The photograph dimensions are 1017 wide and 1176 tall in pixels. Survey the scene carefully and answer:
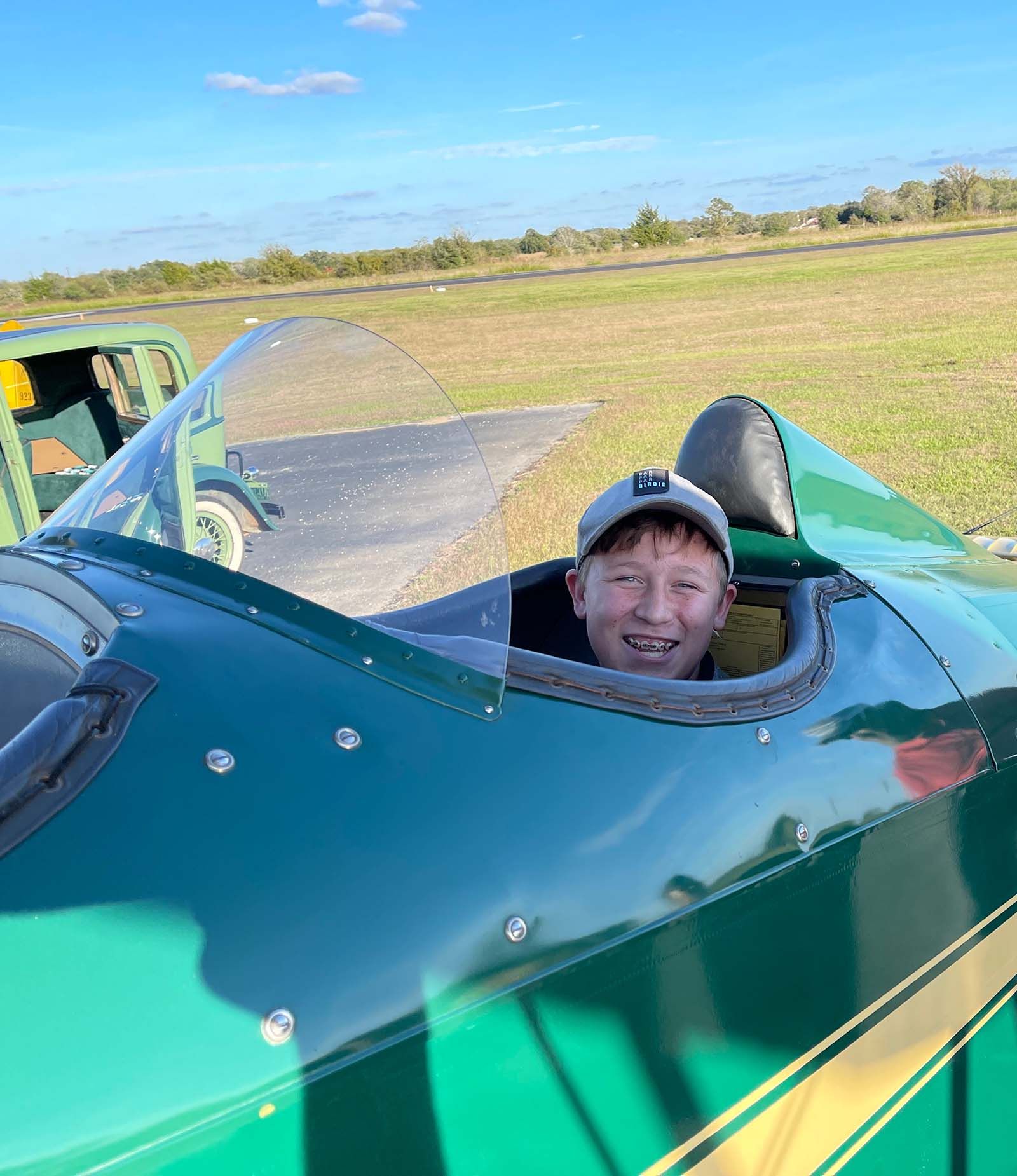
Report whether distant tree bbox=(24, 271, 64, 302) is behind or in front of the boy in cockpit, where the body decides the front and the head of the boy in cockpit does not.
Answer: behind

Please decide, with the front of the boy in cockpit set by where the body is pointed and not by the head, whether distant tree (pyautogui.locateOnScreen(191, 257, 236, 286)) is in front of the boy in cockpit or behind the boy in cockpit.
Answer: behind
